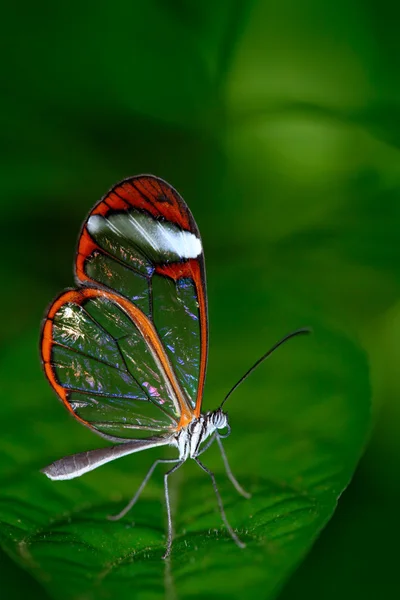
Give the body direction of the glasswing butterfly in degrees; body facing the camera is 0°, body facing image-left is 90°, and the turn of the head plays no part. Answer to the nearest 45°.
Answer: approximately 270°
